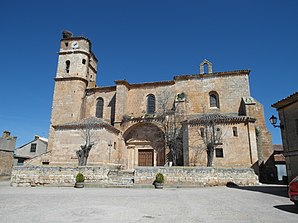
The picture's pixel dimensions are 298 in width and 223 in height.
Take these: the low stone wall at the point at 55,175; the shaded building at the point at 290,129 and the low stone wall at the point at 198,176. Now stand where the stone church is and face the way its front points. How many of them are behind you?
0

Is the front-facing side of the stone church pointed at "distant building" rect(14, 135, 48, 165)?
no

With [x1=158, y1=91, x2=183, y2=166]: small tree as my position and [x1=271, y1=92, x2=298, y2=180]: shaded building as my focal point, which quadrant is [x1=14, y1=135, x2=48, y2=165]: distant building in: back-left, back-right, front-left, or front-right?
back-right

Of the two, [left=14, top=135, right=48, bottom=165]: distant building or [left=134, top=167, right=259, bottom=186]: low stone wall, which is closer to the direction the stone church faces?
the low stone wall

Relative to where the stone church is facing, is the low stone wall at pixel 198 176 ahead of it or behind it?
ahead

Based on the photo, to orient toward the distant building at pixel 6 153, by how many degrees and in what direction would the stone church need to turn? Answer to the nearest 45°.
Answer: approximately 90° to its right

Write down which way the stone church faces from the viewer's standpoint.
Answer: facing the viewer

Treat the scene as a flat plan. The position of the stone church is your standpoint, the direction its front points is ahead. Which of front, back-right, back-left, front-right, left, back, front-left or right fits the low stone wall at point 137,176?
front

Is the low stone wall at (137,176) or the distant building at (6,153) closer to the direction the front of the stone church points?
the low stone wall
